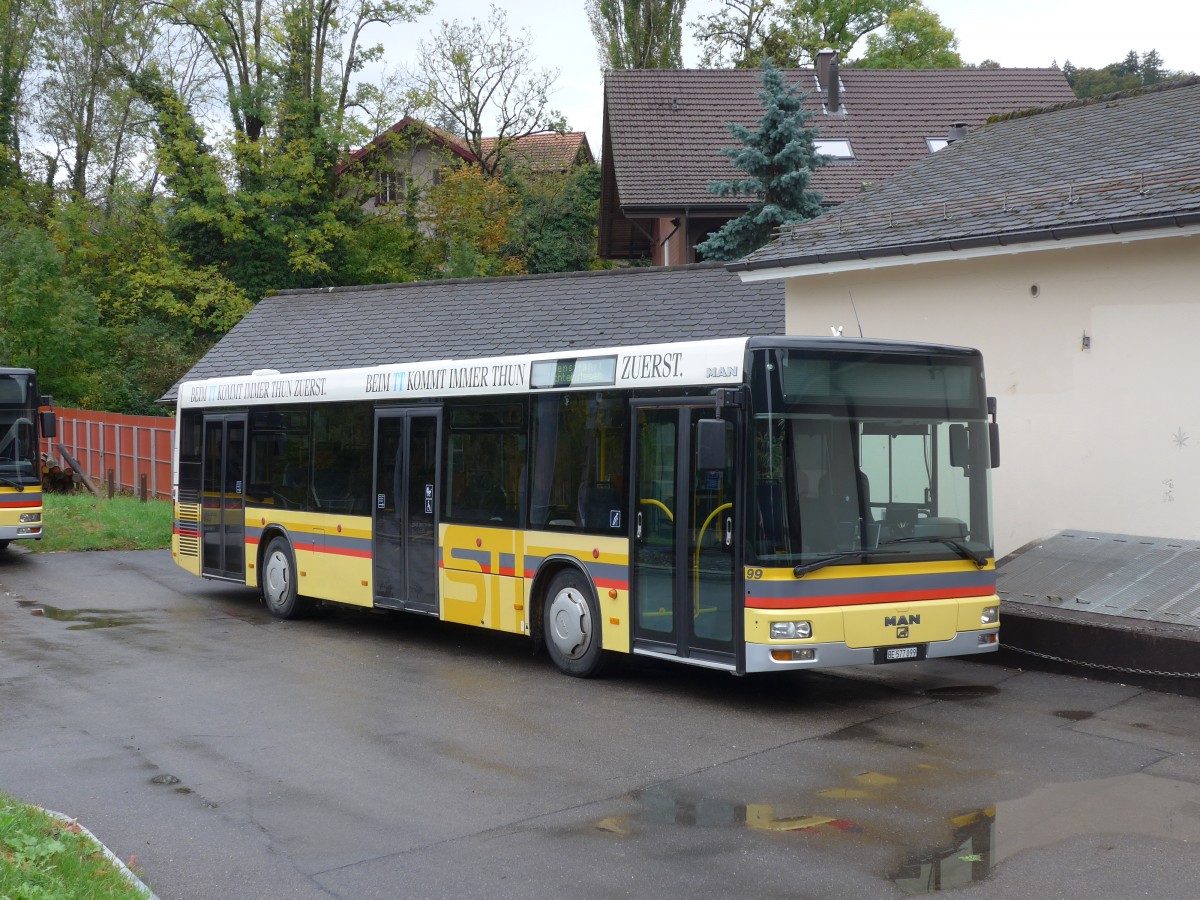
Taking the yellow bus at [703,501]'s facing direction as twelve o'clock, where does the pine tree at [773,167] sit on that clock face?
The pine tree is roughly at 8 o'clock from the yellow bus.

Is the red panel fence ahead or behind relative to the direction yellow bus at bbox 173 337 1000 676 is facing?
behind

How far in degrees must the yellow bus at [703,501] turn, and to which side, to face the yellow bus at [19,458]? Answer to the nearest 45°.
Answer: approximately 180°

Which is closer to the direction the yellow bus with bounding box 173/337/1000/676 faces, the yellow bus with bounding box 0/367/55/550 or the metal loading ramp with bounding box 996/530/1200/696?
the metal loading ramp

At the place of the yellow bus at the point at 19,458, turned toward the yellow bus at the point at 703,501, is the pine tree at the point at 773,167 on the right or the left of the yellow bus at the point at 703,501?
left

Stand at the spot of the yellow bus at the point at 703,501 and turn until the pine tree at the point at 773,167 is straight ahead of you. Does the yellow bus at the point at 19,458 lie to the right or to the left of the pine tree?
left

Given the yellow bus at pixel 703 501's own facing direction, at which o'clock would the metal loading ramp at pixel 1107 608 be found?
The metal loading ramp is roughly at 10 o'clock from the yellow bus.

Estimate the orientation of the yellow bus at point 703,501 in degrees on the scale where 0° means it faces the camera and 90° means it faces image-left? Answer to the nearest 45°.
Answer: approximately 315°
